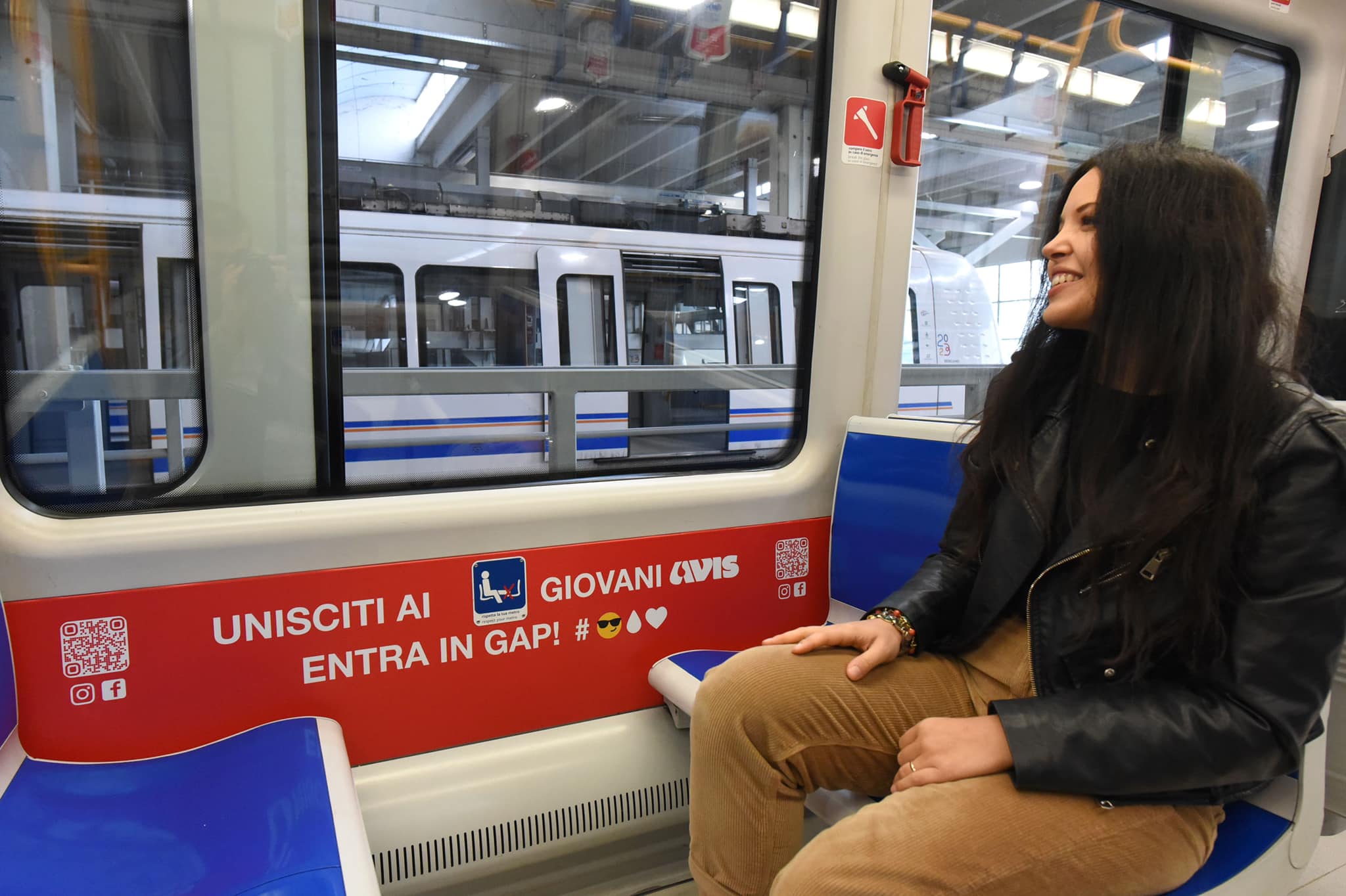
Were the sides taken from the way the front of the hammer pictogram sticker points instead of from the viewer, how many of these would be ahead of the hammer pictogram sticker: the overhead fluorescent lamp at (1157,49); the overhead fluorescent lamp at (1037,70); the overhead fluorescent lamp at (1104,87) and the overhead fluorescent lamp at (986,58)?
0

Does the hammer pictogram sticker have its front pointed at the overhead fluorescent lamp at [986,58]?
no

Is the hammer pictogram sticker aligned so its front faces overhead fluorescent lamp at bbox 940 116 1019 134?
no

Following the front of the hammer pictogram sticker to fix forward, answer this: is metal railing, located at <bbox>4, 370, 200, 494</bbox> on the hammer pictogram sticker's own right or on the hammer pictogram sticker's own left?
on the hammer pictogram sticker's own right

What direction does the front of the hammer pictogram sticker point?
toward the camera
